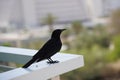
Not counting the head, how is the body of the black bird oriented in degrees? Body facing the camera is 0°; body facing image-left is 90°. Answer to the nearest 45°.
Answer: approximately 270°
